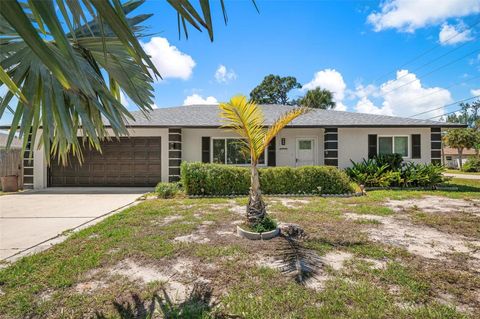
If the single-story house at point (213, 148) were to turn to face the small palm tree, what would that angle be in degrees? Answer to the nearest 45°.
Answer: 0° — it already faces it

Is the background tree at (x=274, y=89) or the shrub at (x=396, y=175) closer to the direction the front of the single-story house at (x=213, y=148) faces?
the shrub

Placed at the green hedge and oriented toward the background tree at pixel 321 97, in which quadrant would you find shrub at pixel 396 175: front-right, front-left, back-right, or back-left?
front-right

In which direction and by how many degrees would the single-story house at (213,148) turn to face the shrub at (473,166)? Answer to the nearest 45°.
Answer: approximately 135° to its left

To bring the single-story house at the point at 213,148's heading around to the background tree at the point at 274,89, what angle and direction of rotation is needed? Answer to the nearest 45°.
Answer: approximately 180°

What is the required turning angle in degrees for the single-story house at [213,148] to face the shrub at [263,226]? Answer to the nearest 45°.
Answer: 0° — it already faces it

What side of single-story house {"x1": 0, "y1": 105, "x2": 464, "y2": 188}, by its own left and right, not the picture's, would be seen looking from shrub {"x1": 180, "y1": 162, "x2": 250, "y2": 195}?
front

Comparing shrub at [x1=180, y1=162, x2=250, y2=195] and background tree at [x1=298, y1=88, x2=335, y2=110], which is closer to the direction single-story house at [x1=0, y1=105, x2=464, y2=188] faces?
the shrub

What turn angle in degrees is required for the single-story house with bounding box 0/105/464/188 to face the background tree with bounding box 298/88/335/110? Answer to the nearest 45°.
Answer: approximately 135° to its left

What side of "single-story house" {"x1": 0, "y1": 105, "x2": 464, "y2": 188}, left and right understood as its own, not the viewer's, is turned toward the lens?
front

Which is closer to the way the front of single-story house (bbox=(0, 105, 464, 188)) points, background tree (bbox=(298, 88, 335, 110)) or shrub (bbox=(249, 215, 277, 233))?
the shrub
